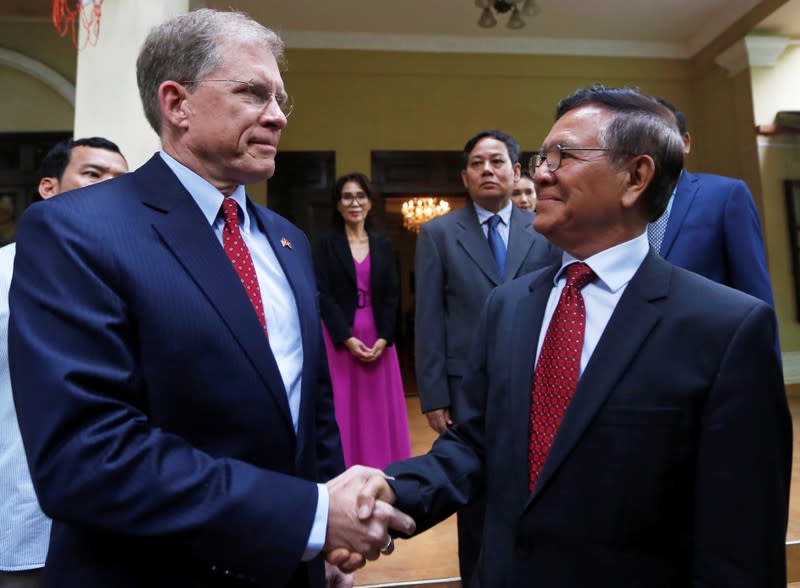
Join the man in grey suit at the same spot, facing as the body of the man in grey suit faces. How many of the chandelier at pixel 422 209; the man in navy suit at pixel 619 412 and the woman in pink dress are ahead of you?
1

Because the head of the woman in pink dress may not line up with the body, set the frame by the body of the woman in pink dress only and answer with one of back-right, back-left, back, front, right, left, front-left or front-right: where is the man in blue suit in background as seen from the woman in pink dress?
front-left

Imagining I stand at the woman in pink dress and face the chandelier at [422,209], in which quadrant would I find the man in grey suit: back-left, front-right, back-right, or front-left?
back-right

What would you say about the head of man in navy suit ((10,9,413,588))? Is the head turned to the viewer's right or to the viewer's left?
to the viewer's right

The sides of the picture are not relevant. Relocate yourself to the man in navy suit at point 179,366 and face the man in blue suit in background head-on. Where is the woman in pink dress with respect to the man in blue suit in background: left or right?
left

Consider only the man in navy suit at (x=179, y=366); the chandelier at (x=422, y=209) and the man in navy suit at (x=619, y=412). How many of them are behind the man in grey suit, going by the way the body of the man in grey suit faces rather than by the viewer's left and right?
1

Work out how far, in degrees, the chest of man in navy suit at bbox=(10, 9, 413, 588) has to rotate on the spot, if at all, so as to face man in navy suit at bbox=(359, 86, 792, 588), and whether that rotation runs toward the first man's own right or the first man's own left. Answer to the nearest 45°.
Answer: approximately 45° to the first man's own left

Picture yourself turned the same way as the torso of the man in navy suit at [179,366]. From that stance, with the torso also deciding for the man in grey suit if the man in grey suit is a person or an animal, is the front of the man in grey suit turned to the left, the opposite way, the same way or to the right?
to the right

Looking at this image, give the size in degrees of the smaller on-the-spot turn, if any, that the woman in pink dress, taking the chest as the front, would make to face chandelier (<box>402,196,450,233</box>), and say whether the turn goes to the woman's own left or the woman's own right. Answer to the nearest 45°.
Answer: approximately 180°

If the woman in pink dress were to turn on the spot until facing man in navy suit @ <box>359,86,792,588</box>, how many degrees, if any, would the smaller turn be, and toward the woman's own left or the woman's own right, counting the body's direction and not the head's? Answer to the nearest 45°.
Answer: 0° — they already face them

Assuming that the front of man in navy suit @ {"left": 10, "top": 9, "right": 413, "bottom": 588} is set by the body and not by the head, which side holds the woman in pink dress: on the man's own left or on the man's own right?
on the man's own left

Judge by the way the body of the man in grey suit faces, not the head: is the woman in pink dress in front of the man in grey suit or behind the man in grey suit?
behind

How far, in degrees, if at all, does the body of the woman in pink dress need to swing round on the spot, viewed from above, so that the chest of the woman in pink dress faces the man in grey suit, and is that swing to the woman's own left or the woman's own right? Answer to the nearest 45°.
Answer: approximately 45° to the woman's own left

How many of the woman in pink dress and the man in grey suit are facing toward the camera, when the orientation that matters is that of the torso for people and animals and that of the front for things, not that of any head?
2
